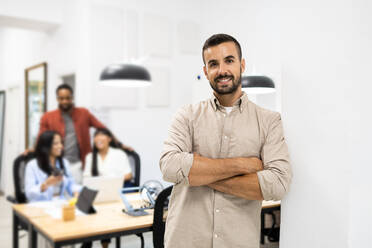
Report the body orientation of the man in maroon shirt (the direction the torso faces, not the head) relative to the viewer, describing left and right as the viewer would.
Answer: facing the viewer

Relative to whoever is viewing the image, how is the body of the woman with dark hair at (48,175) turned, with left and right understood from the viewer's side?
facing the viewer and to the right of the viewer

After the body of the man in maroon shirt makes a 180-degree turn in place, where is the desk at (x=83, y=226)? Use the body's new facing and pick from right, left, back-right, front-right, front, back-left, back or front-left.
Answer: back

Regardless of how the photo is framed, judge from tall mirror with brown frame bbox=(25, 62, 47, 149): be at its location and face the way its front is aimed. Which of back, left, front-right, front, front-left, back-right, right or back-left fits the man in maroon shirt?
front-left

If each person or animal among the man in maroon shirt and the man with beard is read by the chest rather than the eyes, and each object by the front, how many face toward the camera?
2

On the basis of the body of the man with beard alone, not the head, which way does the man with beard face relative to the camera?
toward the camera

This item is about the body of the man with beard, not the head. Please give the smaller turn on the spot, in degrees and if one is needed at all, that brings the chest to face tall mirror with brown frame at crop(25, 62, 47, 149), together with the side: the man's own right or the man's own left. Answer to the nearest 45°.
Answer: approximately 135° to the man's own right

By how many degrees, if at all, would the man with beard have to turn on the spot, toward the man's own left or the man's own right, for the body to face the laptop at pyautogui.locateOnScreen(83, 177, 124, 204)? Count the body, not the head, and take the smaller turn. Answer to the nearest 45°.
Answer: approximately 135° to the man's own right
